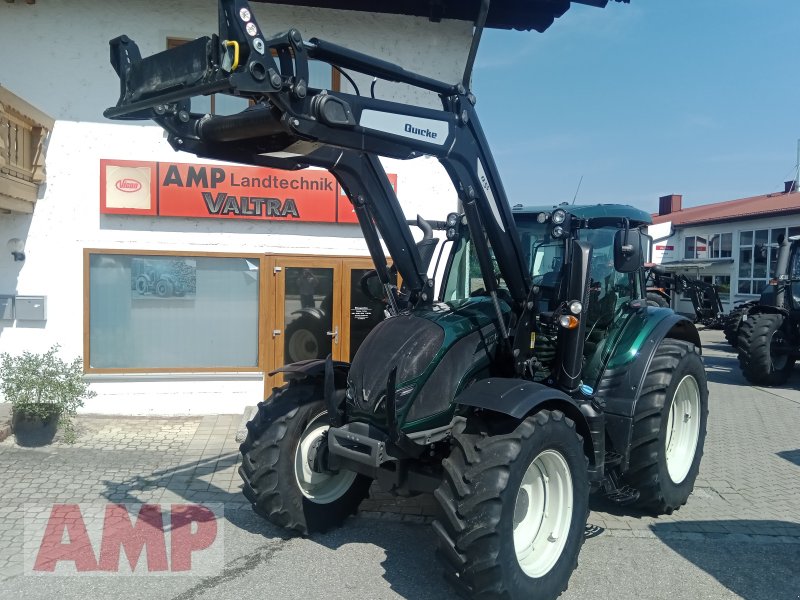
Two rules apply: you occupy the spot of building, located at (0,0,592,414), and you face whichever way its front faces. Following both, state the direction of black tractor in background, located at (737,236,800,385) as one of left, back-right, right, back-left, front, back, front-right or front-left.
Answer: left

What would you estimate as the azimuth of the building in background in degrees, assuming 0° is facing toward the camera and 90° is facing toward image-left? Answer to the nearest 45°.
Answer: approximately 45°

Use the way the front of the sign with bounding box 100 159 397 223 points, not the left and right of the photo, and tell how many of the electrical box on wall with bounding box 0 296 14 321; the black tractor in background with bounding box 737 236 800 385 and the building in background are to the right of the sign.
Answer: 1

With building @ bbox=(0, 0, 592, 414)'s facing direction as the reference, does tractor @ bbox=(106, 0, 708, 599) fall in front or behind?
in front

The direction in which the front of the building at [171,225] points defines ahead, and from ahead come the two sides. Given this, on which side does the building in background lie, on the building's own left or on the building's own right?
on the building's own left

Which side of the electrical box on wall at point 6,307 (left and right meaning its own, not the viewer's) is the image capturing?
front

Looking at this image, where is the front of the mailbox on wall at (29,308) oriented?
toward the camera

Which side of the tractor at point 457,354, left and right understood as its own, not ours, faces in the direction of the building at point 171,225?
right

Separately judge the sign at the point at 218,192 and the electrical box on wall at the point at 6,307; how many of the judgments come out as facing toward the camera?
2

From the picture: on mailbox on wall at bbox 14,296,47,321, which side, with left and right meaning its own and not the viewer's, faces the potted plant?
front

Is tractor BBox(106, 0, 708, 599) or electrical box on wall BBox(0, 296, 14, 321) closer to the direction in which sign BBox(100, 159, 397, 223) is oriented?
the tractor

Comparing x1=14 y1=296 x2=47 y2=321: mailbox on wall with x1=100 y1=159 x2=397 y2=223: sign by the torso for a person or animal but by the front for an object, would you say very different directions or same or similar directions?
same or similar directions

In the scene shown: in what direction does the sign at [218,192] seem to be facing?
toward the camera
